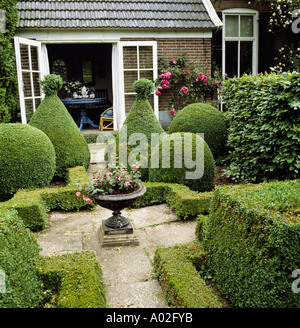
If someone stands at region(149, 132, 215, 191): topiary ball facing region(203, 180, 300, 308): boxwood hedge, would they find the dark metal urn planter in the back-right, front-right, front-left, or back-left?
front-right

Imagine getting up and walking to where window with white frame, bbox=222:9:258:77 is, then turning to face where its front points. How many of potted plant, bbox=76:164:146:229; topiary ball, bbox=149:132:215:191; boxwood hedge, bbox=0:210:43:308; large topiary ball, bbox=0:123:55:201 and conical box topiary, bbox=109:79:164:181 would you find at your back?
0

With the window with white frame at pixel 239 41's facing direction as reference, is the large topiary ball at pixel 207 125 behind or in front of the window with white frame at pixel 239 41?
in front

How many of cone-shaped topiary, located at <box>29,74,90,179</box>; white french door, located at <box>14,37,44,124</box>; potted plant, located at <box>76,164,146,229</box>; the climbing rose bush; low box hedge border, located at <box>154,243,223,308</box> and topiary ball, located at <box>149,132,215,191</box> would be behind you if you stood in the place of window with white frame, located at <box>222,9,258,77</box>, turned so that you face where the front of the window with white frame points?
0

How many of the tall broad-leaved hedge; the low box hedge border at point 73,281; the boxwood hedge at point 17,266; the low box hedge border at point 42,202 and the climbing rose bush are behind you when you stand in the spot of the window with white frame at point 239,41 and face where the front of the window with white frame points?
0

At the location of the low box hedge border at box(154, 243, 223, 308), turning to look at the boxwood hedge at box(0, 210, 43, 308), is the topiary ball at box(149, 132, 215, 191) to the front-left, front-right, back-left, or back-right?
back-right

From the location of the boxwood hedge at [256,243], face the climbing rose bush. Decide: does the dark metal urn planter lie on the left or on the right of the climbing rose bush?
left

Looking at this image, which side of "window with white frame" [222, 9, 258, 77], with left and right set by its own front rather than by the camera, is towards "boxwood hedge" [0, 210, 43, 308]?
front

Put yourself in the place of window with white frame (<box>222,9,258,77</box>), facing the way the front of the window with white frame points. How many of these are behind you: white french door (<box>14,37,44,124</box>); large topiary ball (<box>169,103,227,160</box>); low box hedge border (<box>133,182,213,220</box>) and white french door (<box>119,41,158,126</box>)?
0

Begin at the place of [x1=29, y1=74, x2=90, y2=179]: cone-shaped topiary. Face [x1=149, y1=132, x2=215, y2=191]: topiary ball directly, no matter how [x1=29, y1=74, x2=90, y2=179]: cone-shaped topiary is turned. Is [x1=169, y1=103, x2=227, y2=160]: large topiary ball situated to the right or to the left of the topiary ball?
left

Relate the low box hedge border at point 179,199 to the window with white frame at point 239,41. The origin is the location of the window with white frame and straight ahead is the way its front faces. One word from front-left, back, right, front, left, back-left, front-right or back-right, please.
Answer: front

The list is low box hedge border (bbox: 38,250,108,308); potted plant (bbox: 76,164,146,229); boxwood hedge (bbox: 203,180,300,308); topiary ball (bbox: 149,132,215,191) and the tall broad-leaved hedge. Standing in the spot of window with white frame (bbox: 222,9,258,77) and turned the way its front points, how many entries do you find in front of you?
5

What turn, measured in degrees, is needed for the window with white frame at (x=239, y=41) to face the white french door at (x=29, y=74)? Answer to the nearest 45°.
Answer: approximately 45° to its right

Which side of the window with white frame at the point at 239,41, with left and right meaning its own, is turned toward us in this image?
front

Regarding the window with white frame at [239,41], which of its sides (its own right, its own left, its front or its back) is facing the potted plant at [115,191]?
front

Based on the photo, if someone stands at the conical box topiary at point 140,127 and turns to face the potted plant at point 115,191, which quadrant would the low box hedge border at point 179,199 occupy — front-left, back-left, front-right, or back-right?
front-left

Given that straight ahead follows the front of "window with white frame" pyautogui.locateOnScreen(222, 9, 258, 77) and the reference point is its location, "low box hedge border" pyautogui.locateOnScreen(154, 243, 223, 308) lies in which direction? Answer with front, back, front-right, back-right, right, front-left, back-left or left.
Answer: front

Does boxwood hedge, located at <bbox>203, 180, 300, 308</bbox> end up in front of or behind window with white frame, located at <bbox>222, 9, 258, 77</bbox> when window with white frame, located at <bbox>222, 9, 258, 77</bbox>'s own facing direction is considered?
in front

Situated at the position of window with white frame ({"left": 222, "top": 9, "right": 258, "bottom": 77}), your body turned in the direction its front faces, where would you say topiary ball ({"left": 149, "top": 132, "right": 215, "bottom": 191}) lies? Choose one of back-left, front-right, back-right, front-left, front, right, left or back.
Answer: front

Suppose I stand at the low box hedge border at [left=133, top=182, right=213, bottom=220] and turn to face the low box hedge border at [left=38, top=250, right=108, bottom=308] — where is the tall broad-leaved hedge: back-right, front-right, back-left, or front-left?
back-left

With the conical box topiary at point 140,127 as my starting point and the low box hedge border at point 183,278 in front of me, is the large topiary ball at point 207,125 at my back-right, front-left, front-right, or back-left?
back-left
